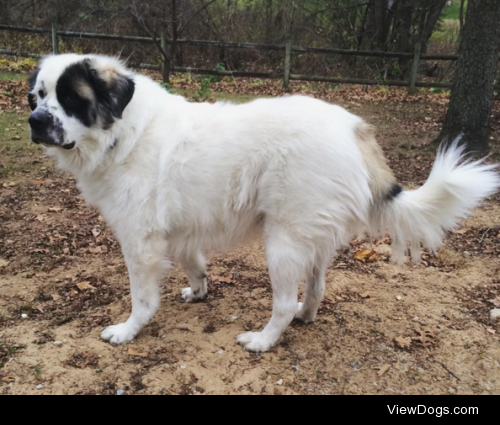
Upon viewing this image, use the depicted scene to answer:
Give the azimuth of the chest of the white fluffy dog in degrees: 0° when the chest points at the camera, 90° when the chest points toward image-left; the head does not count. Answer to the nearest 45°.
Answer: approximately 90°

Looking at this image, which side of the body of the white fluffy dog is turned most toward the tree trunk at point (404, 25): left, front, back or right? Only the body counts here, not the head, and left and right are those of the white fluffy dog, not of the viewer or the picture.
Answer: right

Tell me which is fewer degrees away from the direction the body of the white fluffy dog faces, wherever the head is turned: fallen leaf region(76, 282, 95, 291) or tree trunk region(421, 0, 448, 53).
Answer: the fallen leaf

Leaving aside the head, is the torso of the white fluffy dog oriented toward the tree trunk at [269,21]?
no

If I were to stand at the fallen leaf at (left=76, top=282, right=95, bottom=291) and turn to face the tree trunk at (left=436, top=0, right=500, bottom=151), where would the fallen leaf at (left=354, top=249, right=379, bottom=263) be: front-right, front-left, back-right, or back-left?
front-right

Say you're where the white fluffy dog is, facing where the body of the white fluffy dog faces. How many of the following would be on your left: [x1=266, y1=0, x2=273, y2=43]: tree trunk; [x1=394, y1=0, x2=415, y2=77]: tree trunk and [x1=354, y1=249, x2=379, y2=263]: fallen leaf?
0

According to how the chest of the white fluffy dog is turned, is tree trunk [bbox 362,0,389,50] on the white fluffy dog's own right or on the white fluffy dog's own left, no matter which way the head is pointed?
on the white fluffy dog's own right

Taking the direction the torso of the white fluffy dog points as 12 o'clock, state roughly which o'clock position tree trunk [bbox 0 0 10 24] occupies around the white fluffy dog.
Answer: The tree trunk is roughly at 2 o'clock from the white fluffy dog.

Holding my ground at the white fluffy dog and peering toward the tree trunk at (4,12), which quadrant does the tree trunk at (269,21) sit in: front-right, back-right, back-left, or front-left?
front-right

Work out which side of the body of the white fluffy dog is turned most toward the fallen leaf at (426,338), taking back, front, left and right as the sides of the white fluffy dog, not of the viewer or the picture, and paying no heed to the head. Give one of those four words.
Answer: back
